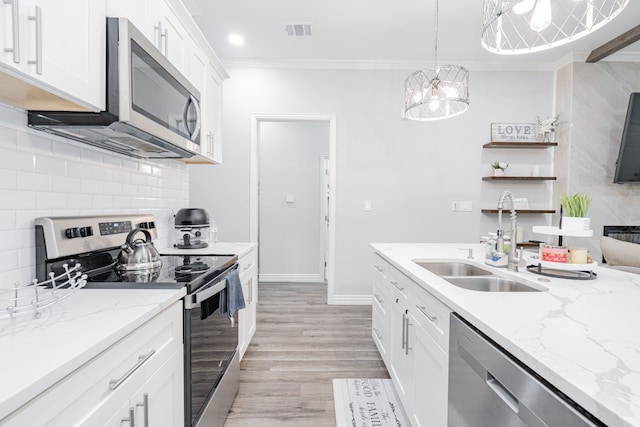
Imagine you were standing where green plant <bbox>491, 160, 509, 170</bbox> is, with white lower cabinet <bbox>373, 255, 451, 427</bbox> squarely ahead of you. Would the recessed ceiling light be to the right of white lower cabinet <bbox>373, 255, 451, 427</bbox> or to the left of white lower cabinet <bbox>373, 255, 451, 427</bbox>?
right

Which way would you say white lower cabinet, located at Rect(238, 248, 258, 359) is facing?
to the viewer's right

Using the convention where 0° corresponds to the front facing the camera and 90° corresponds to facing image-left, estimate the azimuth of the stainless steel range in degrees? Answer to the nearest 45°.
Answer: approximately 315°

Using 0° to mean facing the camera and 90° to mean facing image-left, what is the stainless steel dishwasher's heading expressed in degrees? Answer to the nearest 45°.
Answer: approximately 45°

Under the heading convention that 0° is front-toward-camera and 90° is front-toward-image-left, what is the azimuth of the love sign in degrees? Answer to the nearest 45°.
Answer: approximately 0°

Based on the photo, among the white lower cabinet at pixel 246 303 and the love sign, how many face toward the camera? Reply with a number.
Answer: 1

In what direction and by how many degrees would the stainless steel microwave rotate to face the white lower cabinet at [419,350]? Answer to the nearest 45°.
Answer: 0° — it already faces it

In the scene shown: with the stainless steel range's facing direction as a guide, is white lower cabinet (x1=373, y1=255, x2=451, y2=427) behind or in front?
in front

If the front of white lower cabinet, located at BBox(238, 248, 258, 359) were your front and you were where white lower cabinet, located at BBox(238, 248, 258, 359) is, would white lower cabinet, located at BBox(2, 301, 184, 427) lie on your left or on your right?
on your right

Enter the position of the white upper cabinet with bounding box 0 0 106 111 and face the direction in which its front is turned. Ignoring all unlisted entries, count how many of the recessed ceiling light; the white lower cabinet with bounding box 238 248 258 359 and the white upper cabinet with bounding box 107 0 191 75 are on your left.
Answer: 3

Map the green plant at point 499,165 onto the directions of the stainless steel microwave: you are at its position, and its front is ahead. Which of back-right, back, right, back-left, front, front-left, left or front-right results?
front-left

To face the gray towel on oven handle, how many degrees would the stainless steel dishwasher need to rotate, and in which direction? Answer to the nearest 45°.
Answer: approximately 45° to its right

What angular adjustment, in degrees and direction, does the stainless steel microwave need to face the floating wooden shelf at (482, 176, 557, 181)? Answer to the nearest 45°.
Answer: approximately 45° to its left

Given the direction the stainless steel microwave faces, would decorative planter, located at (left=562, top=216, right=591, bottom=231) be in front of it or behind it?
in front

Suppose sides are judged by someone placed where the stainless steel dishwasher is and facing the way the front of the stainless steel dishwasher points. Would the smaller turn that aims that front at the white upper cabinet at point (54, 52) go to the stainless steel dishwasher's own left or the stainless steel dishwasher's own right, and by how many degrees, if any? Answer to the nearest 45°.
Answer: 0° — it already faces it

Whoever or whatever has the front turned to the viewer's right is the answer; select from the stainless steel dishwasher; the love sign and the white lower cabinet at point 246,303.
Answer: the white lower cabinet

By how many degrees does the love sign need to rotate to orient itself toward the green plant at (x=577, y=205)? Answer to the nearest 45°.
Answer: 0° — it already faces it

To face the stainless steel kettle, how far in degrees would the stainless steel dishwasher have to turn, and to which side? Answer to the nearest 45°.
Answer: approximately 45° to its right
